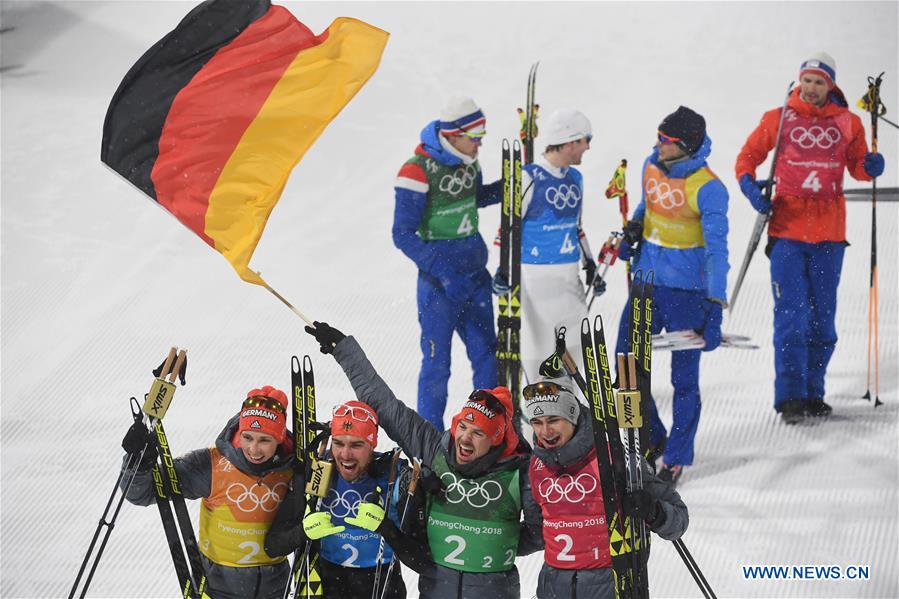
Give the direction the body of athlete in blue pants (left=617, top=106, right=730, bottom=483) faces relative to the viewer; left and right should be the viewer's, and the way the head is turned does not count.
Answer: facing the viewer and to the left of the viewer

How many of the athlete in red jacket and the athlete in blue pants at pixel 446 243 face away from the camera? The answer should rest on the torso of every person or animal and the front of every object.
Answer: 0

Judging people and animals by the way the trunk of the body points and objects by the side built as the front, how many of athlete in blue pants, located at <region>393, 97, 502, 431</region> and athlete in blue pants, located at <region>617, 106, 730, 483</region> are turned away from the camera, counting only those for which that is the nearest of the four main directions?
0

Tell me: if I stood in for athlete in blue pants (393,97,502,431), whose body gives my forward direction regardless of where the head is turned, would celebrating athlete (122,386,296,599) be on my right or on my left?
on my right

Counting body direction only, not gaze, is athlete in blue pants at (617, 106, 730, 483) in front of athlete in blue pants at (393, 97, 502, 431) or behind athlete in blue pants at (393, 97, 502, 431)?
in front

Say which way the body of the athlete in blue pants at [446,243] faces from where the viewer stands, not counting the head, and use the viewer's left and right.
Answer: facing the viewer and to the right of the viewer

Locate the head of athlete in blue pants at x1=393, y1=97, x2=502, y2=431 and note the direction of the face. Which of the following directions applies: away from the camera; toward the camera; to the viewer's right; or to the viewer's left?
to the viewer's right

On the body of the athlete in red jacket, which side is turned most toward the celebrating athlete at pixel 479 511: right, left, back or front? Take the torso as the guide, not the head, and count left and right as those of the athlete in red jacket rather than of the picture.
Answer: front

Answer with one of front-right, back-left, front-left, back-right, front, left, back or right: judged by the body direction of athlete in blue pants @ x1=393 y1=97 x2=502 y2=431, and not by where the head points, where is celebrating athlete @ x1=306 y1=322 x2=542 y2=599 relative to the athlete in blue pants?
front-right

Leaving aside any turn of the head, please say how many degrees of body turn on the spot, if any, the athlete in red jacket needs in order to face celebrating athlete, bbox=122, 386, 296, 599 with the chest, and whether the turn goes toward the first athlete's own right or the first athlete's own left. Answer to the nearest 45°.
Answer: approximately 45° to the first athlete's own right

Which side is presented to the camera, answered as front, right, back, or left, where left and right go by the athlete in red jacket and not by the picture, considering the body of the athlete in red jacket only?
front

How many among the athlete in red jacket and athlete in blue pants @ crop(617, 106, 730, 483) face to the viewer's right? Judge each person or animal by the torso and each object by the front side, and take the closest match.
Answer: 0

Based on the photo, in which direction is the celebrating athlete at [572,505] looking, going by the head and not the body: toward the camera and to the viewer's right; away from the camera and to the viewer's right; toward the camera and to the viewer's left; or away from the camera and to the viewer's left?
toward the camera and to the viewer's left

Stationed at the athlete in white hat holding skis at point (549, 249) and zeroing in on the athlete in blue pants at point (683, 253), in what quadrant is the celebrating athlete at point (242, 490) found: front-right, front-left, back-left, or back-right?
back-right

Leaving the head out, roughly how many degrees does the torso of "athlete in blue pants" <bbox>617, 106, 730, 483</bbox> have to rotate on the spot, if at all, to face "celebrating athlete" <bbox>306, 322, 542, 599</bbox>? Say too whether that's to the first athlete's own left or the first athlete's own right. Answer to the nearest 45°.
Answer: approximately 45° to the first athlete's own left

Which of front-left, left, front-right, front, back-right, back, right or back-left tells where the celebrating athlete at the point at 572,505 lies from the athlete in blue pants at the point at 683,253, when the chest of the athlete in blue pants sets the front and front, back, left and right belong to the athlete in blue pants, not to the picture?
front-left
